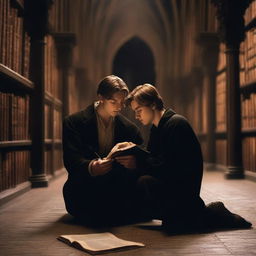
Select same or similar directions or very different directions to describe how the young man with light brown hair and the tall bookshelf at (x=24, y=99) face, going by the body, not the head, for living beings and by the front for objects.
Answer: very different directions

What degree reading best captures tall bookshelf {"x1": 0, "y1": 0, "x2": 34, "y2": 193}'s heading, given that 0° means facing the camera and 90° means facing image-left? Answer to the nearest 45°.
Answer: approximately 270°

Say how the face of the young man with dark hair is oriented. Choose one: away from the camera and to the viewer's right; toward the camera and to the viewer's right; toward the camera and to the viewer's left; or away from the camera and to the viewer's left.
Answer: toward the camera and to the viewer's right

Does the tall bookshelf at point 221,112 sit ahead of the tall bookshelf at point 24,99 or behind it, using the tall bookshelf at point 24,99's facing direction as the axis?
ahead

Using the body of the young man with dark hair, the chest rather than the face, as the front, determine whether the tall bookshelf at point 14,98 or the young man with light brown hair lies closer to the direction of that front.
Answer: the young man with light brown hair

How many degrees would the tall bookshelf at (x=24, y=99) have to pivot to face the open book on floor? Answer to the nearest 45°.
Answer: approximately 90° to its right

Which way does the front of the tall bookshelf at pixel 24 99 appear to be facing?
to the viewer's right

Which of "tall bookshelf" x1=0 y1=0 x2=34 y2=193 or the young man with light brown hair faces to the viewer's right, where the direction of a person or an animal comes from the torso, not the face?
the tall bookshelf

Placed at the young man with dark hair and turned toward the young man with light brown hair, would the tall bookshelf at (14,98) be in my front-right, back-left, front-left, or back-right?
back-left

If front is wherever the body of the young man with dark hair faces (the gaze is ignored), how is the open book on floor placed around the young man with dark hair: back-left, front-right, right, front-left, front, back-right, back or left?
front-right

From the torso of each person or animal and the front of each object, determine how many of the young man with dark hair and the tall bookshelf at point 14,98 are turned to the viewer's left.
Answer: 0

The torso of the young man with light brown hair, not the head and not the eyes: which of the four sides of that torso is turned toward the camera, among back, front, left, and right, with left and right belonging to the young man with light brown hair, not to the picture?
left

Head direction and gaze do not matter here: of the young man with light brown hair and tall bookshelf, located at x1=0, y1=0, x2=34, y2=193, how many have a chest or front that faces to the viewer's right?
1
